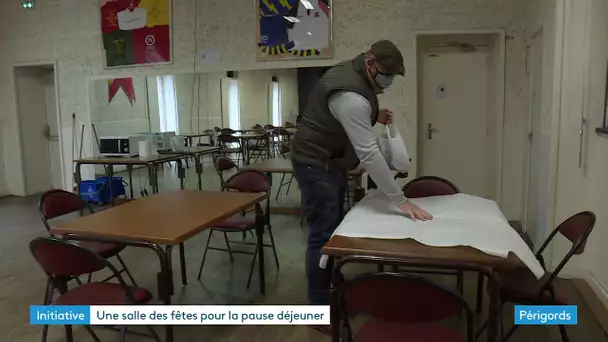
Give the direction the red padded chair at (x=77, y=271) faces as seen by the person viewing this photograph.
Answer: facing away from the viewer and to the right of the viewer

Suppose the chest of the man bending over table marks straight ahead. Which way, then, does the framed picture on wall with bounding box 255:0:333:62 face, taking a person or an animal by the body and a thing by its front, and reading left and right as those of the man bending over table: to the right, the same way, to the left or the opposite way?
to the right

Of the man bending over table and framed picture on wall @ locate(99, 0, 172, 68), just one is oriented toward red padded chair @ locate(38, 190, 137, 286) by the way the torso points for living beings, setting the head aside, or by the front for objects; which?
the framed picture on wall

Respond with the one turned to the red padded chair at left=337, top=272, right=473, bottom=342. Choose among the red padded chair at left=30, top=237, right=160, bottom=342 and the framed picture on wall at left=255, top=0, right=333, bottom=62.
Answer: the framed picture on wall

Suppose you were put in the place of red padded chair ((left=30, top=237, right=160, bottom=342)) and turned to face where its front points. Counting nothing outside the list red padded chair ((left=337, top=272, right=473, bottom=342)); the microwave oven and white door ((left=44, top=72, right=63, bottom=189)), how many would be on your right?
1

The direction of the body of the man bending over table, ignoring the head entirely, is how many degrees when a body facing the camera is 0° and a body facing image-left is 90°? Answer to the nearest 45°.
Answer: approximately 270°

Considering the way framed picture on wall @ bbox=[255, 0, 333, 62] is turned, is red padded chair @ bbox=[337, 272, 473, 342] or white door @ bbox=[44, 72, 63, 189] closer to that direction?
the red padded chair

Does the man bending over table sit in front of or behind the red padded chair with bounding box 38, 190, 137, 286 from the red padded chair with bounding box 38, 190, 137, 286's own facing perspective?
in front

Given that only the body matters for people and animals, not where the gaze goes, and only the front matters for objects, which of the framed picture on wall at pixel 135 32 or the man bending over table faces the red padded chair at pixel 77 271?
the framed picture on wall

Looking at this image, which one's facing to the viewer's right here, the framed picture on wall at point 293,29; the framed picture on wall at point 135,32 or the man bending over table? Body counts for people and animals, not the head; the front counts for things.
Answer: the man bending over table

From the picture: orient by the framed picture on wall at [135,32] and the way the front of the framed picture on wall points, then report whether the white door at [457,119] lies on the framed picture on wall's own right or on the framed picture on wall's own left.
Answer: on the framed picture on wall's own left

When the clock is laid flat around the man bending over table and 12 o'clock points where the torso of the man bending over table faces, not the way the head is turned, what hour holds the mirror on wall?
The mirror on wall is roughly at 8 o'clock from the man bending over table.

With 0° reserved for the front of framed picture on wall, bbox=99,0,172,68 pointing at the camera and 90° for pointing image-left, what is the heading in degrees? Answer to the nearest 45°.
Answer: approximately 0°
